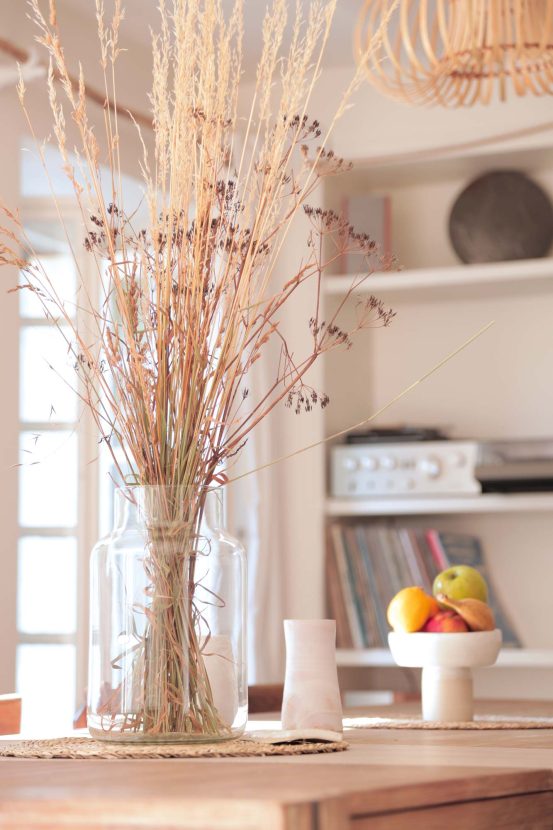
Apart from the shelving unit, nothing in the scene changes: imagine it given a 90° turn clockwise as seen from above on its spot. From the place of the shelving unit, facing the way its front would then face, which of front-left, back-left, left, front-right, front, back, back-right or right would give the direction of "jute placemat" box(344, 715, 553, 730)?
left

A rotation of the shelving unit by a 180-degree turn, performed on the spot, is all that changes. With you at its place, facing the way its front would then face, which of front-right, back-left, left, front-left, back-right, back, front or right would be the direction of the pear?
back

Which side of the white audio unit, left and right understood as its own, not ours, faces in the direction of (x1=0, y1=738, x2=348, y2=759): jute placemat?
front

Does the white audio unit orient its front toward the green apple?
yes

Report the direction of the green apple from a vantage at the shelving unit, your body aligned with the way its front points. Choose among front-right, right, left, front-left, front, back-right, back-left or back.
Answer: front

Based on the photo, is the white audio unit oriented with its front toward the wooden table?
yes

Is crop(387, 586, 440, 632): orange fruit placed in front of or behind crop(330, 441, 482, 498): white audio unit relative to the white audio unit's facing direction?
in front

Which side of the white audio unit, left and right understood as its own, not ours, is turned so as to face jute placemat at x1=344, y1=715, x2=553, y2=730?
front

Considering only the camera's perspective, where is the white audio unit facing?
facing the viewer

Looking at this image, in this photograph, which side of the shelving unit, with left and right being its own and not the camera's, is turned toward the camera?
front

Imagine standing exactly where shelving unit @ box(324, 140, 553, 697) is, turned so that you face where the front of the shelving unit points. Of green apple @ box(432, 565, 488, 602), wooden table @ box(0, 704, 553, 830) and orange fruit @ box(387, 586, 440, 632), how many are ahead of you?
3

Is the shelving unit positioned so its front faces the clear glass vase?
yes

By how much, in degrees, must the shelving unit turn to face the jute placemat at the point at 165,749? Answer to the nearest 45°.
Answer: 0° — it already faces it

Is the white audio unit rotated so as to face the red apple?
yes

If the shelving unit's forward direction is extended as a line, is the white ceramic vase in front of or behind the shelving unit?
in front

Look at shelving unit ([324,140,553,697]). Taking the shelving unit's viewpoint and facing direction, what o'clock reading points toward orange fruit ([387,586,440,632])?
The orange fruit is roughly at 12 o'clock from the shelving unit.
